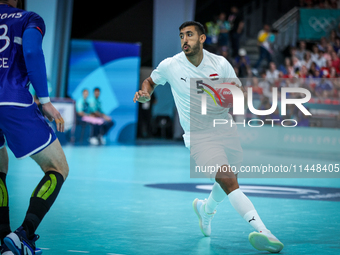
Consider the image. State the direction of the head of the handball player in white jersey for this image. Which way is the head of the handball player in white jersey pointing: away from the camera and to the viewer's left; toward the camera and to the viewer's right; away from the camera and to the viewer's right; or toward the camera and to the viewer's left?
toward the camera and to the viewer's left

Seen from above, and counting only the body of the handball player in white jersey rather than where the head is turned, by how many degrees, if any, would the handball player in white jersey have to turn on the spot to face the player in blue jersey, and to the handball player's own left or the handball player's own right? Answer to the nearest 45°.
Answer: approximately 45° to the handball player's own right

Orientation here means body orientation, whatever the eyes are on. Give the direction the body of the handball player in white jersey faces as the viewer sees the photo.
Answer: toward the camera
